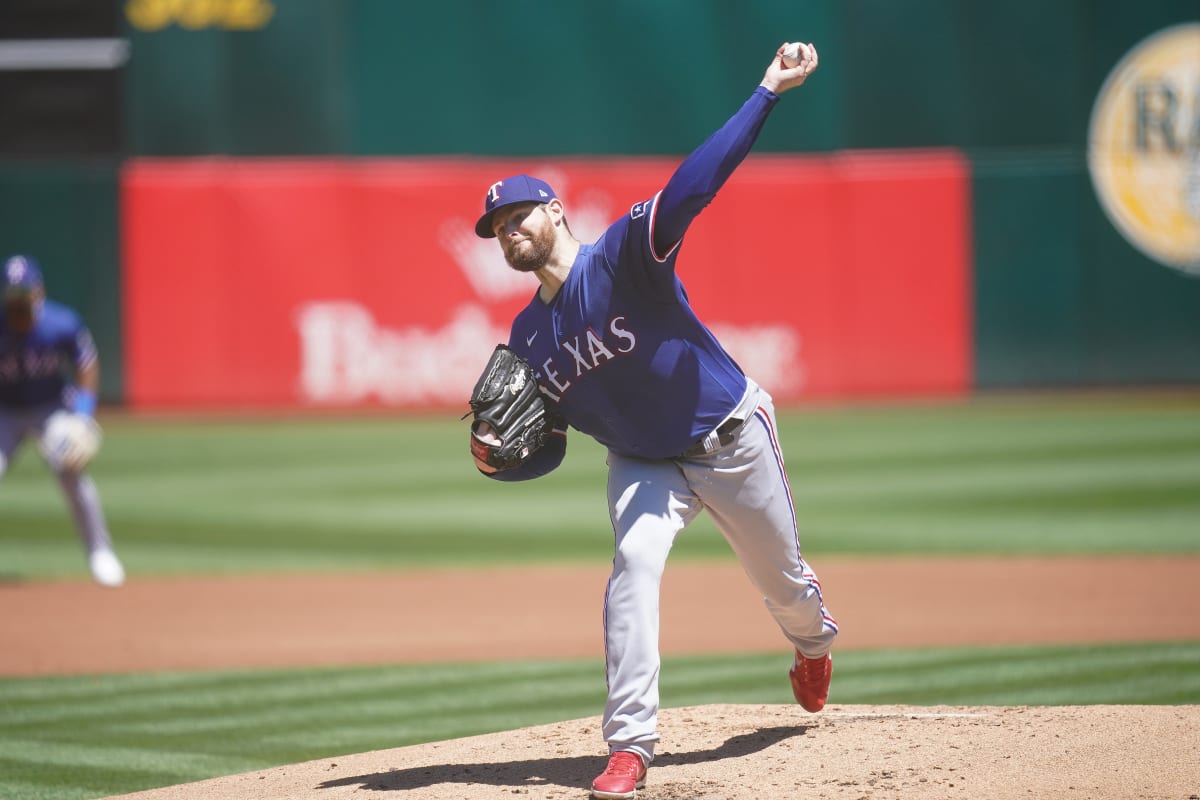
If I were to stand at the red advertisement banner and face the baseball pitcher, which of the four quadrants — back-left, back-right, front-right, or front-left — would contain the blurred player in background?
front-right

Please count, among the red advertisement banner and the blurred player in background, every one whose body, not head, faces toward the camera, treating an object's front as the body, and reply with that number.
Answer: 2

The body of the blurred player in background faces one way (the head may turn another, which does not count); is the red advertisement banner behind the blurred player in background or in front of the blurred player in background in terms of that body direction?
behind

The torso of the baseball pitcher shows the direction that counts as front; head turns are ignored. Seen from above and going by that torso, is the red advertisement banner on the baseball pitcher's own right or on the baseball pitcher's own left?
on the baseball pitcher's own right

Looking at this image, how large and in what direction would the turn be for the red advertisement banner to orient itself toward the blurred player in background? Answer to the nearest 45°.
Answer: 0° — it already faces them

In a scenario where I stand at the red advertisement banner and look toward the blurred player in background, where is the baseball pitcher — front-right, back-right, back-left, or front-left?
front-left

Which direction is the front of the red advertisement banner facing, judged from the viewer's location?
facing the viewer

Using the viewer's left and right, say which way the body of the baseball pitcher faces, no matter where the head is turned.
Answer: facing the viewer and to the left of the viewer

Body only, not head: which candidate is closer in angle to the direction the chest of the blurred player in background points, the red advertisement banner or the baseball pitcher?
the baseball pitcher

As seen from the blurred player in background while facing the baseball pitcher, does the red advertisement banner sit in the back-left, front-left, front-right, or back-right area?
back-left

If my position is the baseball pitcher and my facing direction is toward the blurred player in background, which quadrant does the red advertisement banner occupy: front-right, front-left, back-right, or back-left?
front-right

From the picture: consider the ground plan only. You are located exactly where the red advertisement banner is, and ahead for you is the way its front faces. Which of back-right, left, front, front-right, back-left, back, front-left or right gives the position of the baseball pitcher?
front
